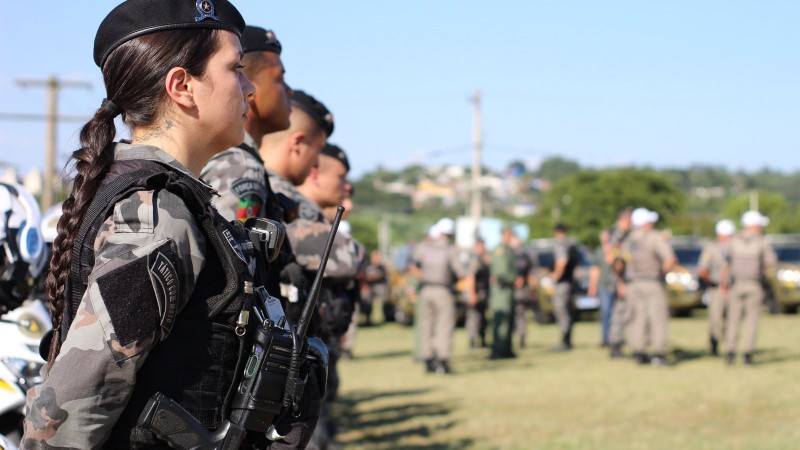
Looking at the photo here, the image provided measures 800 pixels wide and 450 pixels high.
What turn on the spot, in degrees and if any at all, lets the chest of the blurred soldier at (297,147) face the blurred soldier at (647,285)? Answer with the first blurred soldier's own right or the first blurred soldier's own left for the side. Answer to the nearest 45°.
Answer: approximately 45° to the first blurred soldier's own left

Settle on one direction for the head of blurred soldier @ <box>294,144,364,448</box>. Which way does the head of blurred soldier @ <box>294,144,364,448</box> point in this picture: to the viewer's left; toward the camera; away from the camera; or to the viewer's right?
to the viewer's right

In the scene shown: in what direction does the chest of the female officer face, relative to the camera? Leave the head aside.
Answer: to the viewer's right

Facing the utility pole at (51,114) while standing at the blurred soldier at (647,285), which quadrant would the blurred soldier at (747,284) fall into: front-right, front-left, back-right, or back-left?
back-right

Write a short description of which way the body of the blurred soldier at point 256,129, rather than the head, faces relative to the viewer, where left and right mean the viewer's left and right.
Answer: facing to the right of the viewer

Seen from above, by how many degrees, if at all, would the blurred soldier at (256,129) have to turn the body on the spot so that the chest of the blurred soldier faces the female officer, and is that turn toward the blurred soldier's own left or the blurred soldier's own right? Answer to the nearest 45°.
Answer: approximately 90° to the blurred soldier's own right
